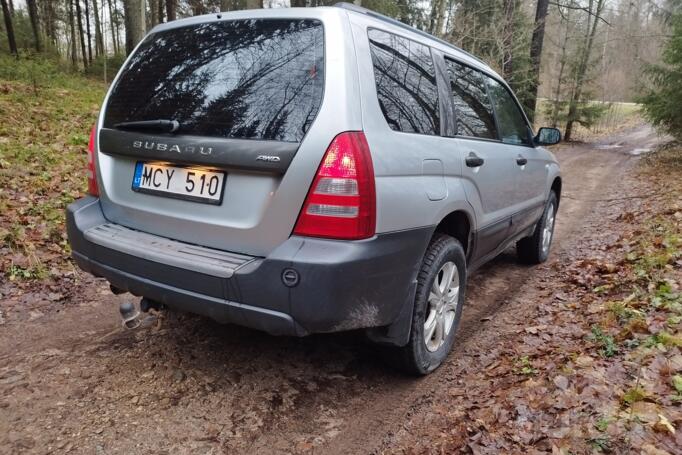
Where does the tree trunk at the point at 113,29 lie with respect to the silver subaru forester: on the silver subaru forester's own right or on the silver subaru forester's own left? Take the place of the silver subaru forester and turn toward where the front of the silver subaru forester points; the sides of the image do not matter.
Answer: on the silver subaru forester's own left

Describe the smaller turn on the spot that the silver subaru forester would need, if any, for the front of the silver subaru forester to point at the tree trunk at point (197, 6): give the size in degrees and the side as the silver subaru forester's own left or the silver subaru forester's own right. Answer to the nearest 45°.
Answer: approximately 45° to the silver subaru forester's own left

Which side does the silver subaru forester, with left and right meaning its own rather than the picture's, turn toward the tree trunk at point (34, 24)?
left

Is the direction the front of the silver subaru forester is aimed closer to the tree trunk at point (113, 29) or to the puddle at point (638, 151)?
the puddle

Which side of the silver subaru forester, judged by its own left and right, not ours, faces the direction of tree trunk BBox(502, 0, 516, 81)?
front

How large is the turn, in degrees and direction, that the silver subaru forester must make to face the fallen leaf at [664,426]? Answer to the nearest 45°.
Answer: approximately 90° to its right

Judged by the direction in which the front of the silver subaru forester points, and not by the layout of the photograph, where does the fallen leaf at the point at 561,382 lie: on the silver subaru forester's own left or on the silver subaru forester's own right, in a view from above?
on the silver subaru forester's own right

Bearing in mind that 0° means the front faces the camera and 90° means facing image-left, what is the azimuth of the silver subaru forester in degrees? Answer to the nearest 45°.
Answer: approximately 225°

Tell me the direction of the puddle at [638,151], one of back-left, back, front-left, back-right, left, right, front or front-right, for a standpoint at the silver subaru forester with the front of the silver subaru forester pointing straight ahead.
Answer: front

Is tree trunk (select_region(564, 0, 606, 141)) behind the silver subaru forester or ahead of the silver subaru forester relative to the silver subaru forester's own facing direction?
ahead
